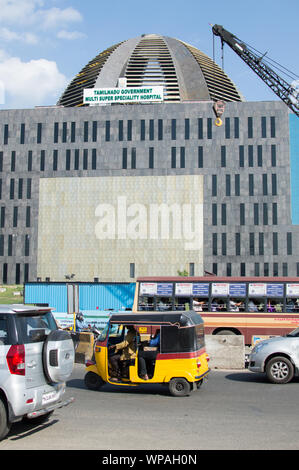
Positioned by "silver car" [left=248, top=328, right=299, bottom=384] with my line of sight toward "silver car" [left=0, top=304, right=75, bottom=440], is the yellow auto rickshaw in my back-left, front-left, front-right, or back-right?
front-right

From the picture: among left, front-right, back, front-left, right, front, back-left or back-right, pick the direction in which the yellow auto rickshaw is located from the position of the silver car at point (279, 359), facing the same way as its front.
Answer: front-left

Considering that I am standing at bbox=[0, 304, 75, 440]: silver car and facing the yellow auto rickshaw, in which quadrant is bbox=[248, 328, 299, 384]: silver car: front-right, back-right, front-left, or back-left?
front-right

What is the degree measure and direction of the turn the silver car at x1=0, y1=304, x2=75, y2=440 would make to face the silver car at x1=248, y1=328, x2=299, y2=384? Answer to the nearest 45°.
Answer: approximately 90° to its right

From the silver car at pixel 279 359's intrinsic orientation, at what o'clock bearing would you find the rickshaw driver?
The rickshaw driver is roughly at 11 o'clock from the silver car.

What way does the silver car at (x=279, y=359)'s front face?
to the viewer's left

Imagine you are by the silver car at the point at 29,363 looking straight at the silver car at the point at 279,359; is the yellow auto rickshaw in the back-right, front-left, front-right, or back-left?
front-left
